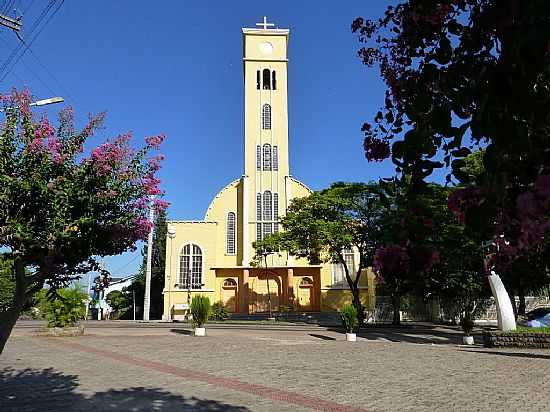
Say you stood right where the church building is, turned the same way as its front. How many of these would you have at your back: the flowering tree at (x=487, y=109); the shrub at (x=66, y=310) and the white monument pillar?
0

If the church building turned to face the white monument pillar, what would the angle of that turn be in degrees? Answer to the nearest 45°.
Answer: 0° — it already faces it

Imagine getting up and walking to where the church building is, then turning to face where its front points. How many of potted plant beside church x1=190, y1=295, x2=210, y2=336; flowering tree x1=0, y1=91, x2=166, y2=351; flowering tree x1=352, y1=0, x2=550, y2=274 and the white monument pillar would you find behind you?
0

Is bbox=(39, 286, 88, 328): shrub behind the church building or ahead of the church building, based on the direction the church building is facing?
ahead

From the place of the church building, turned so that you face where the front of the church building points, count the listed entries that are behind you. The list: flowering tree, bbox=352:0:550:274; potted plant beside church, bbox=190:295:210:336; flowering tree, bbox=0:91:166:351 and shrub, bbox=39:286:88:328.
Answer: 0

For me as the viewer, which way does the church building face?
facing the viewer

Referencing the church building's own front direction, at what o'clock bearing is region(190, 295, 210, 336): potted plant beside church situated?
The potted plant beside church is roughly at 12 o'clock from the church building.

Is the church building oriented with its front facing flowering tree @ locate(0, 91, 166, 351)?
yes

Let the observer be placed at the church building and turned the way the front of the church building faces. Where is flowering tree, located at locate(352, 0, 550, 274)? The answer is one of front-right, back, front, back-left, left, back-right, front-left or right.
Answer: front
